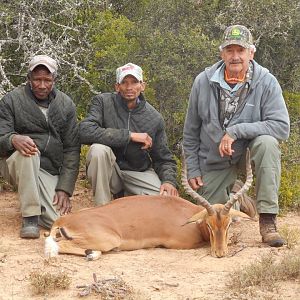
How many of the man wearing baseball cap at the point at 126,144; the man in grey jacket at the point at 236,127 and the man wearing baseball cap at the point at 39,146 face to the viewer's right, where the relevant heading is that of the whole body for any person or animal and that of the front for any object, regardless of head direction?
0

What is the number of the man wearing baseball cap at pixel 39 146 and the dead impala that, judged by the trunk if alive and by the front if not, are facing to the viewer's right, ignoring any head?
1

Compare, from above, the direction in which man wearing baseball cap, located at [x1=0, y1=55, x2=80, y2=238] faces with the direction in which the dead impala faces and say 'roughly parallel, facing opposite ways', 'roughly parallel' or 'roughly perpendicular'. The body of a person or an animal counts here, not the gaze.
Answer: roughly perpendicular

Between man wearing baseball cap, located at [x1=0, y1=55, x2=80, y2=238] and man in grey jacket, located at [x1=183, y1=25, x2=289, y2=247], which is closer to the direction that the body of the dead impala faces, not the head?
the man in grey jacket

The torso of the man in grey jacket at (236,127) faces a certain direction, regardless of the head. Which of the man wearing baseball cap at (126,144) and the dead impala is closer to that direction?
the dead impala

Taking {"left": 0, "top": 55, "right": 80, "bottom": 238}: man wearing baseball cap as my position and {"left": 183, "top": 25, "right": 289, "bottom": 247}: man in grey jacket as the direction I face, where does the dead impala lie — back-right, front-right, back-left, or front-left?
front-right

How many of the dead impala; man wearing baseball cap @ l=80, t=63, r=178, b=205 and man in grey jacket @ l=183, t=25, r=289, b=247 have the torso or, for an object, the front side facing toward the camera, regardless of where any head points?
2

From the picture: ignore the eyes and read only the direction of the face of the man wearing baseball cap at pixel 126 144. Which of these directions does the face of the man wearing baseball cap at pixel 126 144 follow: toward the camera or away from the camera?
toward the camera

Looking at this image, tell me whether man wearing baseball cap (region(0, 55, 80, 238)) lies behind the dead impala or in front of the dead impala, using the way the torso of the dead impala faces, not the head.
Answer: behind

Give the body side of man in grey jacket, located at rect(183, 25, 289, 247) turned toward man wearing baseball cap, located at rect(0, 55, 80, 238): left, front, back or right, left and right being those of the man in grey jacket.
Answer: right

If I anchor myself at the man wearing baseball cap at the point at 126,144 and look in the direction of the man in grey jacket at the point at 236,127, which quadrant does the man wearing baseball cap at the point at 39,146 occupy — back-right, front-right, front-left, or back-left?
back-right

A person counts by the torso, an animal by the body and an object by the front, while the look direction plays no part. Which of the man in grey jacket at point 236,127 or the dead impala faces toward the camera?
the man in grey jacket

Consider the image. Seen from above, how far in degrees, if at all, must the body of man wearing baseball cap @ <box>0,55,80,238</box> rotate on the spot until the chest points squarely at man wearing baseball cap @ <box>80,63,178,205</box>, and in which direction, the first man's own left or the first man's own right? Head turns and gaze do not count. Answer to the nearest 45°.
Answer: approximately 90° to the first man's own left

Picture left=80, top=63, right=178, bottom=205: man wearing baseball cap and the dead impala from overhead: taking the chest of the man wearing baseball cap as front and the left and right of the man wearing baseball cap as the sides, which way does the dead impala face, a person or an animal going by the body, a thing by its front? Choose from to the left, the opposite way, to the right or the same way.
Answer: to the left

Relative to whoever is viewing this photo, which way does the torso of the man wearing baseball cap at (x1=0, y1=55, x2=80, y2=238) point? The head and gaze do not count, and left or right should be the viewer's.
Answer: facing the viewer

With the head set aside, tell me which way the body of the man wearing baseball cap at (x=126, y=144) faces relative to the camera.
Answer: toward the camera

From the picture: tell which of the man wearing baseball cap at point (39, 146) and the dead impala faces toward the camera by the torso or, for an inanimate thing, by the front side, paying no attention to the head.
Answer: the man wearing baseball cap

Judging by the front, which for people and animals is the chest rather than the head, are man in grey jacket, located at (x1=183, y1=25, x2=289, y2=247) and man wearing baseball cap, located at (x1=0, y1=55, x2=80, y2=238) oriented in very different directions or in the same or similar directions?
same or similar directions

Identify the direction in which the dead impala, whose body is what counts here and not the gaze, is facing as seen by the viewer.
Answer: to the viewer's right
